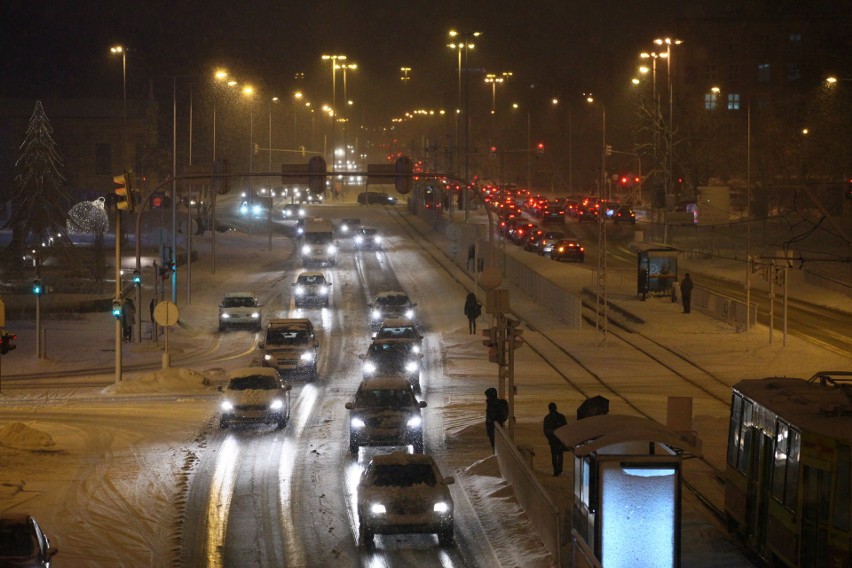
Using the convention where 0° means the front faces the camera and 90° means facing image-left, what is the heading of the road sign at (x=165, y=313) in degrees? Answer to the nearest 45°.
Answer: approximately 180°

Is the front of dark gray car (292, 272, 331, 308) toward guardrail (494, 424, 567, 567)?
yes

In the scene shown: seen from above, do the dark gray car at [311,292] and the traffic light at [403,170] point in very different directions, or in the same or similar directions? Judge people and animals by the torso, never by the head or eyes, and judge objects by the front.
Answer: very different directions

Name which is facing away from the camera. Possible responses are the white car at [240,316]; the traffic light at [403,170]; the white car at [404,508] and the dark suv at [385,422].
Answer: the traffic light

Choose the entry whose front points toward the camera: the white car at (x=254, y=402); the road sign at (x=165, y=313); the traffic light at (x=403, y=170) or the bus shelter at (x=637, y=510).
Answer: the white car

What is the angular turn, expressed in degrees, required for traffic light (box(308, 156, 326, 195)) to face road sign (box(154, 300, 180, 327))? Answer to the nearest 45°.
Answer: approximately 135° to its left

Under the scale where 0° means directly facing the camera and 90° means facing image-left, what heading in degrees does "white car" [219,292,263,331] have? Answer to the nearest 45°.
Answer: approximately 0°

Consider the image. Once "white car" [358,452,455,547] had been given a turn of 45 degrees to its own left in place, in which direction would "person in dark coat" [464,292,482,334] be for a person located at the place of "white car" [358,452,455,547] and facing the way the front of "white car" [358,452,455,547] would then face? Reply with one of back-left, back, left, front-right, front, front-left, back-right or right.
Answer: back-left

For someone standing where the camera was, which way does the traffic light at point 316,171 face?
facing away from the viewer

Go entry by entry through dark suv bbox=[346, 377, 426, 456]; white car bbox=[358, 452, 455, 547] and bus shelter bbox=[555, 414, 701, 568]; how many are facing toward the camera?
2

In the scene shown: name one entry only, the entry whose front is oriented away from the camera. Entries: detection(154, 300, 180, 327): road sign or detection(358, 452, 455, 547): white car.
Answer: the road sign

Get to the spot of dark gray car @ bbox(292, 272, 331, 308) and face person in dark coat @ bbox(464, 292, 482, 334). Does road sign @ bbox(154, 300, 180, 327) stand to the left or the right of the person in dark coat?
right

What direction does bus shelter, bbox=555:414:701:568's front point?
to the viewer's right
